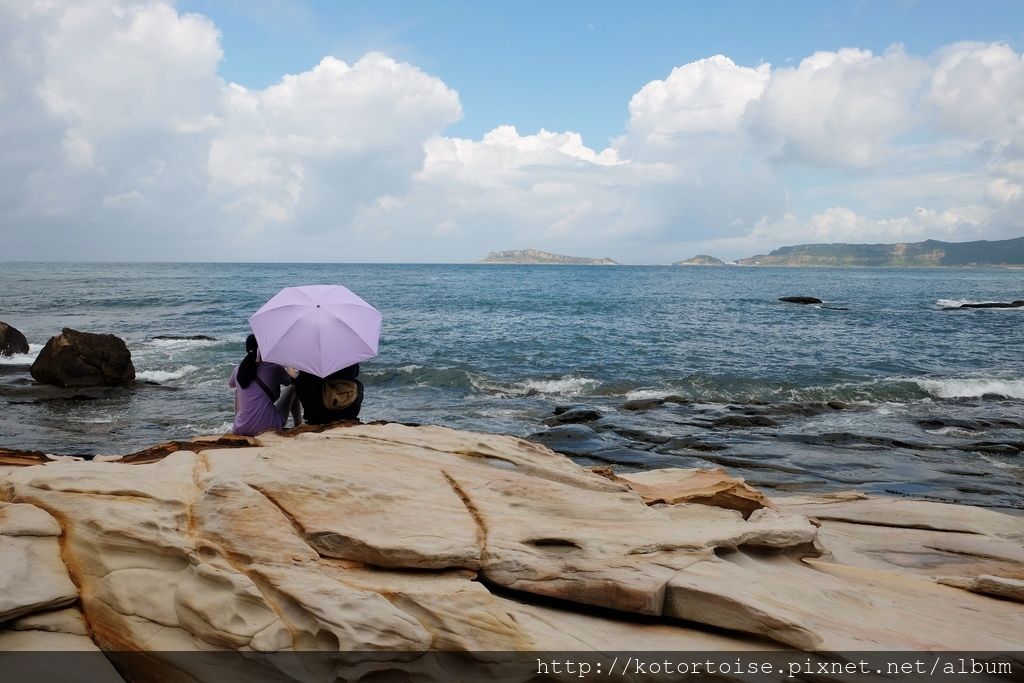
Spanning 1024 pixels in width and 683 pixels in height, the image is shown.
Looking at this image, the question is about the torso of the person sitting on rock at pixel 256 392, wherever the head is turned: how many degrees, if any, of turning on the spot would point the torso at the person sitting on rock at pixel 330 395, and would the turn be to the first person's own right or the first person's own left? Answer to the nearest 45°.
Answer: approximately 90° to the first person's own right

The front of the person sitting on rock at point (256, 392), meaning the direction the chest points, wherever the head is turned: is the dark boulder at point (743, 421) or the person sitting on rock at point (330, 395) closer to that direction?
the dark boulder

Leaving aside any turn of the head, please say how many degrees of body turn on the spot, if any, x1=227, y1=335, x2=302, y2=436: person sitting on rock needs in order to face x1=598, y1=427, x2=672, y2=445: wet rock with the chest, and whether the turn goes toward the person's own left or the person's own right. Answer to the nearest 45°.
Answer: approximately 45° to the person's own right

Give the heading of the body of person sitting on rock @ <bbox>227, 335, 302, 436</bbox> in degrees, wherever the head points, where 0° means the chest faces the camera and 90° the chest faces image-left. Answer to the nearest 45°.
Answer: approximately 180°

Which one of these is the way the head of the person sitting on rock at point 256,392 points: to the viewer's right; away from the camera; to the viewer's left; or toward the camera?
away from the camera
